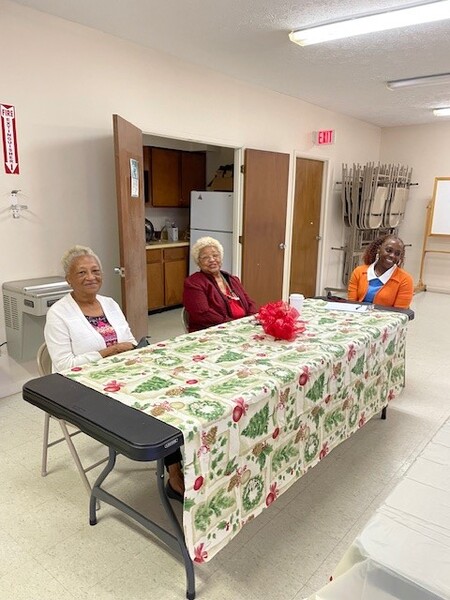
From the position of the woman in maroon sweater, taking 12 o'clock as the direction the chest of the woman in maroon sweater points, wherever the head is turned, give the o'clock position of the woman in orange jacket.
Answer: The woman in orange jacket is roughly at 10 o'clock from the woman in maroon sweater.

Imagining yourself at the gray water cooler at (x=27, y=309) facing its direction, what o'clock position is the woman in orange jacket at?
The woman in orange jacket is roughly at 11 o'clock from the gray water cooler.

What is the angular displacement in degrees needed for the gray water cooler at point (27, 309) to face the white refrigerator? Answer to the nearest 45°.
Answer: approximately 90° to its left

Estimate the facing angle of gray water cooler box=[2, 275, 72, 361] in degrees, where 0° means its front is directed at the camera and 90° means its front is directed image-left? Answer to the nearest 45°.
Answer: approximately 315°

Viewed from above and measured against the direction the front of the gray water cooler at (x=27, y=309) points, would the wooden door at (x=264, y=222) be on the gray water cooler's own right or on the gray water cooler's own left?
on the gray water cooler's own left

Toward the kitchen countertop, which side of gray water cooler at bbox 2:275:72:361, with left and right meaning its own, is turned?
left

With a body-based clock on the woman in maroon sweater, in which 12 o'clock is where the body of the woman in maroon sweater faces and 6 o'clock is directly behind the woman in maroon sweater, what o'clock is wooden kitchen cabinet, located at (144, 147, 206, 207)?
The wooden kitchen cabinet is roughly at 7 o'clock from the woman in maroon sweater.

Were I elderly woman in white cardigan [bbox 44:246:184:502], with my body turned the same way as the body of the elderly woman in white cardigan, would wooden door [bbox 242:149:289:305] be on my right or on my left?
on my left

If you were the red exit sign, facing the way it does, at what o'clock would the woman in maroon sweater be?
The woman in maroon sweater is roughly at 2 o'clock from the red exit sign.

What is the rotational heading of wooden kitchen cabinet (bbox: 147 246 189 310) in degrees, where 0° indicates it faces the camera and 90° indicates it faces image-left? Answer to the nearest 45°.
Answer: approximately 315°
